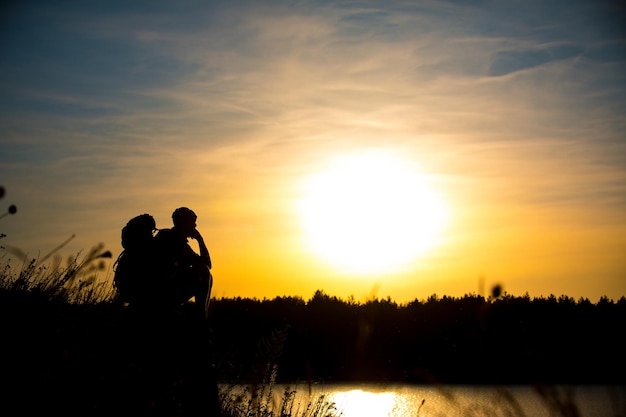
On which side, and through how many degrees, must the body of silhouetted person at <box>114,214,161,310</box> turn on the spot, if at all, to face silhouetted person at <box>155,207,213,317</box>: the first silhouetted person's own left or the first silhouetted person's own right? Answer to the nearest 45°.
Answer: approximately 45° to the first silhouetted person's own right

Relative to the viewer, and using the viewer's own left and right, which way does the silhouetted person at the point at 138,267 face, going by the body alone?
facing away from the viewer and to the right of the viewer
